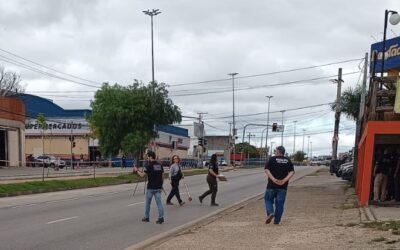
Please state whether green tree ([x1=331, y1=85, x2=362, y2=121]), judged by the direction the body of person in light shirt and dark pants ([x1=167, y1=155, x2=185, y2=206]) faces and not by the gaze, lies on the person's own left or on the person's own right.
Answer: on the person's own left

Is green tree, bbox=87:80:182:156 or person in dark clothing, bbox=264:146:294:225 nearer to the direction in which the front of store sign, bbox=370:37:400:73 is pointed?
the person in dark clothing

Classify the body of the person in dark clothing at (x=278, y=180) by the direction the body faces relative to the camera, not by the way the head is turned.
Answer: away from the camera

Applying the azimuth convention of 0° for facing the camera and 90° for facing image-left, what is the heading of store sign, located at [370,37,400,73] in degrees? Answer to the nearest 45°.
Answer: approximately 45°

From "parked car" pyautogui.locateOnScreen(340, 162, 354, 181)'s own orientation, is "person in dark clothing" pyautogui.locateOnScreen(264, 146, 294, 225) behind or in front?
in front

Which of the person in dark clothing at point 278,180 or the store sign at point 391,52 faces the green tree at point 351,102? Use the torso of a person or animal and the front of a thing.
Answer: the person in dark clothing
